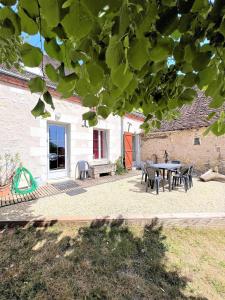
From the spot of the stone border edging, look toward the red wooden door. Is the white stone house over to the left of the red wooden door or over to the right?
left

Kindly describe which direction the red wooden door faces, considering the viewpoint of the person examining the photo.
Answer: facing the viewer and to the right of the viewer

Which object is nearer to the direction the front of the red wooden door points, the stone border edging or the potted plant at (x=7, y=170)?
the stone border edging

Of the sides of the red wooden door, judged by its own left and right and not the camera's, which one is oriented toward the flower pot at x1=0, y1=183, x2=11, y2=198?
right

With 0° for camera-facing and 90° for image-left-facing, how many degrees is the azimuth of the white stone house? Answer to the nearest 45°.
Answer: approximately 315°

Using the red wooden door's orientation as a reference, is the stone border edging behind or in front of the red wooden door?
in front

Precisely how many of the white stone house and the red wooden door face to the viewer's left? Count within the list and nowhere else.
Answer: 0
